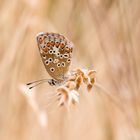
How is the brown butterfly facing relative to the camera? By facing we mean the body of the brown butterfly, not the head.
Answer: to the viewer's left
